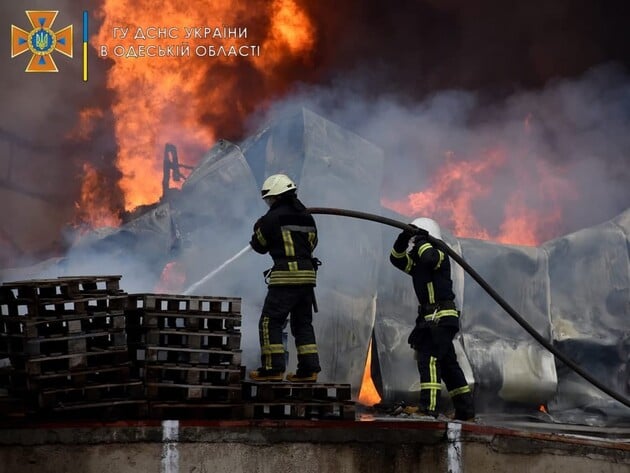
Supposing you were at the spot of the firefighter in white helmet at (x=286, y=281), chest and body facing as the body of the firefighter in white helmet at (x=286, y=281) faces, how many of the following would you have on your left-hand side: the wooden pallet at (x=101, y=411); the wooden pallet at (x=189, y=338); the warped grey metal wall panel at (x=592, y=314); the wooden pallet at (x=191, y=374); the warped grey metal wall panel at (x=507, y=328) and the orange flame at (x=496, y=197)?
3

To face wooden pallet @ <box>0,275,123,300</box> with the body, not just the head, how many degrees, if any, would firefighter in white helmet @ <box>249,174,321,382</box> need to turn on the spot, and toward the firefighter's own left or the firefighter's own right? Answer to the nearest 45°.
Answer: approximately 90° to the firefighter's own left

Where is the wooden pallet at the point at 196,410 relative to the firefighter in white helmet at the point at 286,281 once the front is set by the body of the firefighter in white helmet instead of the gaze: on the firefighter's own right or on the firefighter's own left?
on the firefighter's own left

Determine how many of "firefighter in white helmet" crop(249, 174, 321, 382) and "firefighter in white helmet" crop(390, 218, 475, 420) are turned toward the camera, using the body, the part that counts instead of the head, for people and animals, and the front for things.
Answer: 0

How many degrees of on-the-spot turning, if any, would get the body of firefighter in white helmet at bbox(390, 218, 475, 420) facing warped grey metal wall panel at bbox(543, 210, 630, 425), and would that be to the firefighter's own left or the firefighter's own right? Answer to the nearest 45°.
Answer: approximately 135° to the firefighter's own right

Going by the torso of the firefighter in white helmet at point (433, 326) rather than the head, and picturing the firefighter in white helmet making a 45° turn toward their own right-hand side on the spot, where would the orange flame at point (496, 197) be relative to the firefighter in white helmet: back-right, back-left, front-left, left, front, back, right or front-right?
front-right

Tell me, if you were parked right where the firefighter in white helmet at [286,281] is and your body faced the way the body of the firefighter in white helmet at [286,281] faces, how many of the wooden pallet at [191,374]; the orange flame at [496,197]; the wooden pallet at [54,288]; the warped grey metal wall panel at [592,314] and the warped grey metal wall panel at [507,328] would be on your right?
3

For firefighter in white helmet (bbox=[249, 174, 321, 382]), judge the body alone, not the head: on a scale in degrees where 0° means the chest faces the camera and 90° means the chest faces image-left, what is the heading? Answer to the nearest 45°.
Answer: approximately 135°

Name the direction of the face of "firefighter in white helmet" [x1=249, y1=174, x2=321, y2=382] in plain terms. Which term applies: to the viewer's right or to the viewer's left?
to the viewer's left

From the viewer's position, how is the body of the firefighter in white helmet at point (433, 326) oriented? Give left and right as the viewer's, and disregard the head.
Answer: facing to the left of the viewer

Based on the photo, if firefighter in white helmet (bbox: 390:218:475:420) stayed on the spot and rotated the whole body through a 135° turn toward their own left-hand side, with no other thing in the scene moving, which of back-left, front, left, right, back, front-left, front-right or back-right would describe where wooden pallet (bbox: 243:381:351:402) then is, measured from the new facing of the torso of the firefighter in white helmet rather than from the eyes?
right

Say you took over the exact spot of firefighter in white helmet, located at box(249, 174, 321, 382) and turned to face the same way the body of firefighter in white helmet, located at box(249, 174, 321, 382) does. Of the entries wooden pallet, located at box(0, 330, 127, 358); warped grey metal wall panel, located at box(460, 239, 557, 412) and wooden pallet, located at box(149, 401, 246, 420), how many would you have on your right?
1

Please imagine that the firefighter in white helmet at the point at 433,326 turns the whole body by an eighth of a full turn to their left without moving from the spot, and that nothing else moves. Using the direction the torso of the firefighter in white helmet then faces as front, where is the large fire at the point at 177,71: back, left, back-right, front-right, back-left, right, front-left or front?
right
